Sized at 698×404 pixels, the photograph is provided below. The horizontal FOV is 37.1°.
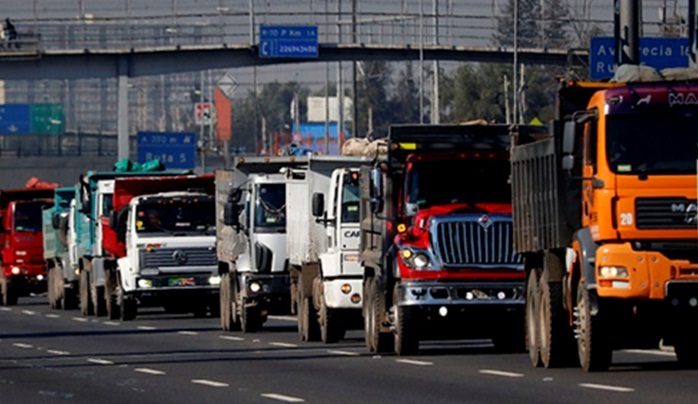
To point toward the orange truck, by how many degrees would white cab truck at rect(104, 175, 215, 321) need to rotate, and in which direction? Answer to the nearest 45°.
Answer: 0° — it already faces it

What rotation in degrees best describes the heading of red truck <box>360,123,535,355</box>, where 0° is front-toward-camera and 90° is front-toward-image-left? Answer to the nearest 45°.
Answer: approximately 0°

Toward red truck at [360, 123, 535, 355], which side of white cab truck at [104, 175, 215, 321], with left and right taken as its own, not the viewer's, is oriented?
front

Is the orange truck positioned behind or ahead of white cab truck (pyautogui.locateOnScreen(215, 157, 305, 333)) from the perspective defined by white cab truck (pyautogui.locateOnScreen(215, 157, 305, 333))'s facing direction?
ahead

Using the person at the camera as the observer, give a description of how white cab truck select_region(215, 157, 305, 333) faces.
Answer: facing the viewer and to the right of the viewer

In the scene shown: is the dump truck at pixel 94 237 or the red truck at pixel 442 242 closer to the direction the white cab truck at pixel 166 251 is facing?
the red truck

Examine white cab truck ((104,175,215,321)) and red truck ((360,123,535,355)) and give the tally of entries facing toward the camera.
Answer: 2

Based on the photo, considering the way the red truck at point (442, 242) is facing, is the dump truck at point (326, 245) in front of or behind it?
behind

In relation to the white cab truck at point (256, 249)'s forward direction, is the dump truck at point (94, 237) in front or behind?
behind
